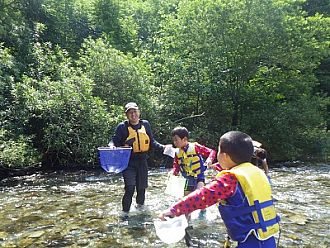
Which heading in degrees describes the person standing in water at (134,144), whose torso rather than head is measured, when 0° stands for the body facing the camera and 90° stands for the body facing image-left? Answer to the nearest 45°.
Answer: approximately 0°

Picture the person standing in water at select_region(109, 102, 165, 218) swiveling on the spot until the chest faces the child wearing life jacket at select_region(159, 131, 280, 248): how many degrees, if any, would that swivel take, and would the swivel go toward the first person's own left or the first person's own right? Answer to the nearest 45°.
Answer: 0° — they already face them

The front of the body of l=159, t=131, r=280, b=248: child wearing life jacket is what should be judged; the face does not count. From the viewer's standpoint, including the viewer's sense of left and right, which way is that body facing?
facing away from the viewer and to the left of the viewer

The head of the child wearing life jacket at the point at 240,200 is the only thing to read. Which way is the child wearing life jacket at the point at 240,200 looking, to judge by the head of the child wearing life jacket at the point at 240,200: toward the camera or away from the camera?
away from the camera

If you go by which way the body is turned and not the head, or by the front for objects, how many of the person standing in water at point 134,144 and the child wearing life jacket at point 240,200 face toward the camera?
1
